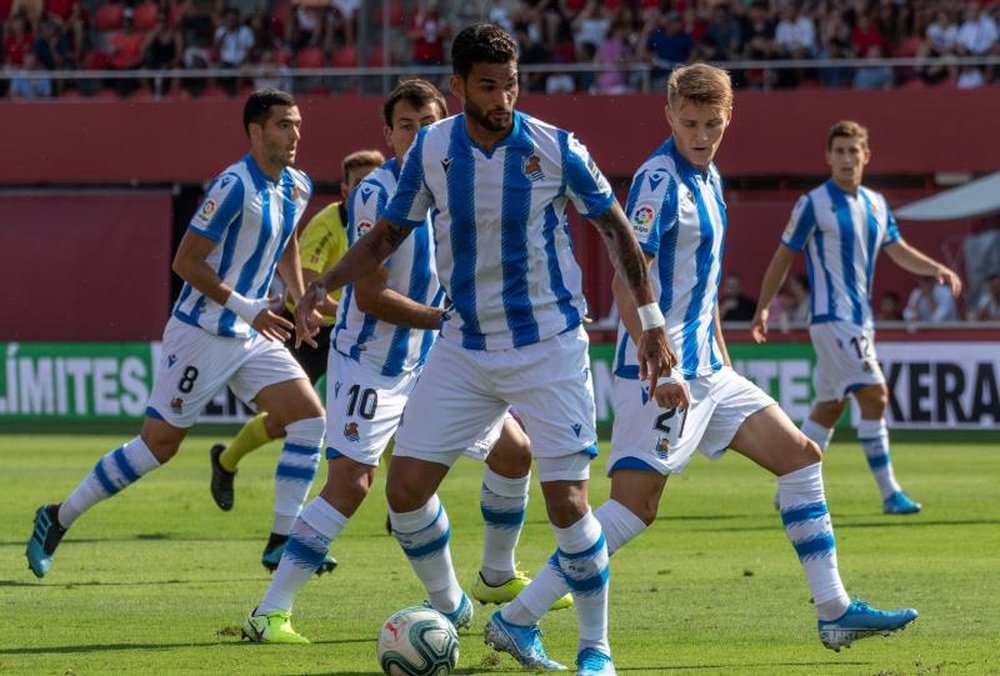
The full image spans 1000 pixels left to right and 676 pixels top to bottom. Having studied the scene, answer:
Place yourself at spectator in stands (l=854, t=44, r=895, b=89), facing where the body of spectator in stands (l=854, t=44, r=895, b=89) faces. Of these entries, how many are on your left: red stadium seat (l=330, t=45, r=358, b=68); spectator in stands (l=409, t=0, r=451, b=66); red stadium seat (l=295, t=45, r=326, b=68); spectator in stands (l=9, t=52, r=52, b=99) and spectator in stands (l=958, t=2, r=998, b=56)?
1

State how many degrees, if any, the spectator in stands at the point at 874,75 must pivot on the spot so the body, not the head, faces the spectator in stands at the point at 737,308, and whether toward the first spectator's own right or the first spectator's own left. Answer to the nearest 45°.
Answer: approximately 45° to the first spectator's own right

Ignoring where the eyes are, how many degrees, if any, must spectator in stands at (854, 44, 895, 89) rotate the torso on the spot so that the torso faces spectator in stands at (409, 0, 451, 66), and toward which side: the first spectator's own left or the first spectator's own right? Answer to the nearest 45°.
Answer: approximately 90° to the first spectator's own right

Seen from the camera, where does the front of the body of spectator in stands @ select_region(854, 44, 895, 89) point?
toward the camera

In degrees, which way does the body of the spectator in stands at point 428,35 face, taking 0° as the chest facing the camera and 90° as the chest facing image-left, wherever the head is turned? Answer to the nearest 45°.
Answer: approximately 0°

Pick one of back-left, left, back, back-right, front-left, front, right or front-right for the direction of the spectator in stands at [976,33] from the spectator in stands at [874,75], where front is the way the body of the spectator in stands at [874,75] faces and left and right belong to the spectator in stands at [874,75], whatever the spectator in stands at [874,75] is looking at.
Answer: left

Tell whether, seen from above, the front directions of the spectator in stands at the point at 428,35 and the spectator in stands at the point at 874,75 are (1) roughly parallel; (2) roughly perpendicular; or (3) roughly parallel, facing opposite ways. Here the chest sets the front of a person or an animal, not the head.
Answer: roughly parallel

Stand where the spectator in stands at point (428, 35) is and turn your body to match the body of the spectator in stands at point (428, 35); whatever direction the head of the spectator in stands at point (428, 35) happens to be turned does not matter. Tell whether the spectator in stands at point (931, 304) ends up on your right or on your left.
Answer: on your left

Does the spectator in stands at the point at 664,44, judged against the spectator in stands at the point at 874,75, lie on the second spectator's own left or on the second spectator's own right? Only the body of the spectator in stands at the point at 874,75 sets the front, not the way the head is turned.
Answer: on the second spectator's own right

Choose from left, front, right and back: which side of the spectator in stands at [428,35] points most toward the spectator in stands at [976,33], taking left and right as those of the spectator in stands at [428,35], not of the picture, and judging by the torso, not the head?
left

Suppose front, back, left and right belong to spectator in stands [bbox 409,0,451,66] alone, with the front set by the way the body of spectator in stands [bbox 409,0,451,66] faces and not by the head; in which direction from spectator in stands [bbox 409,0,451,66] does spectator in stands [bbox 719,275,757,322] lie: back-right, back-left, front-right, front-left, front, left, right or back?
front-left

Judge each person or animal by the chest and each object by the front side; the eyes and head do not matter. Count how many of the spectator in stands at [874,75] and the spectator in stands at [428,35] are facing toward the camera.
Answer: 2
